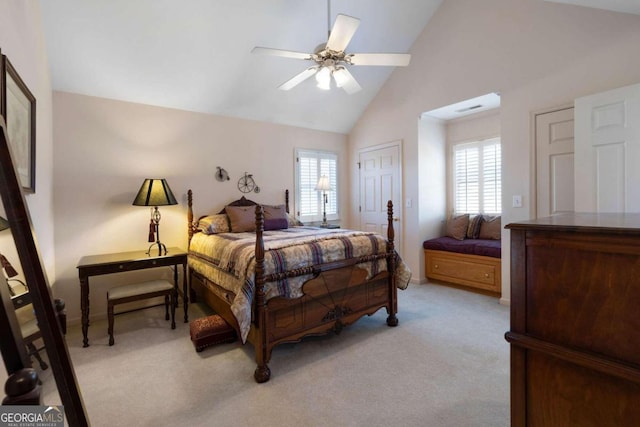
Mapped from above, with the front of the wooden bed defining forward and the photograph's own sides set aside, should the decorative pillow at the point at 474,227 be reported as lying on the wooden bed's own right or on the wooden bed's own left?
on the wooden bed's own left

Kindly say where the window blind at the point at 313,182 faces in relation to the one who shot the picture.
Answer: facing the viewer and to the right of the viewer

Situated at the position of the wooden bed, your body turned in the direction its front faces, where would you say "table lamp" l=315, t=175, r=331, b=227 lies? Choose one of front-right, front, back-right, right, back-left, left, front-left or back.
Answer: back-left

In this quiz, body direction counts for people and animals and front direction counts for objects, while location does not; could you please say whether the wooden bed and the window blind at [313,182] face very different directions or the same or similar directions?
same or similar directions

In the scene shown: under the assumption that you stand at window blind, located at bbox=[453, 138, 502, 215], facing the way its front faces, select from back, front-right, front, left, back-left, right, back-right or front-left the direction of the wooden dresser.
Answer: front-left

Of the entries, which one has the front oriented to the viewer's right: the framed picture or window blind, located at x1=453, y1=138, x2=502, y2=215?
the framed picture

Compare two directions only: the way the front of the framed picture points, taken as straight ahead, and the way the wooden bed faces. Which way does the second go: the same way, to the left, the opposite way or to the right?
to the right

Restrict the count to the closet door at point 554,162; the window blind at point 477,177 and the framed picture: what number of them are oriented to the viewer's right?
1

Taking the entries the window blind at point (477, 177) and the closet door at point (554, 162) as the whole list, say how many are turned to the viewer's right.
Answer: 0

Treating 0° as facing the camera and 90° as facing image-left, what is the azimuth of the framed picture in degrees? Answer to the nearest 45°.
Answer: approximately 270°

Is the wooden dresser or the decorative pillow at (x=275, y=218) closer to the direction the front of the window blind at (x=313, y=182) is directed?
the wooden dresser

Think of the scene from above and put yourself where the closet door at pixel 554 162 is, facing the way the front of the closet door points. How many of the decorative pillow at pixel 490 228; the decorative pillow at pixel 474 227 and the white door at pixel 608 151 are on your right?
2

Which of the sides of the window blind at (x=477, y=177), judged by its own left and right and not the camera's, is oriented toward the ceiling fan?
front

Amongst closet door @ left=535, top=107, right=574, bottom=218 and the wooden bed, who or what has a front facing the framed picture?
the closet door

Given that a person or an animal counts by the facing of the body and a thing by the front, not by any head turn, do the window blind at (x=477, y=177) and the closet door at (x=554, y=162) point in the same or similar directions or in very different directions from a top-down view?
same or similar directions
